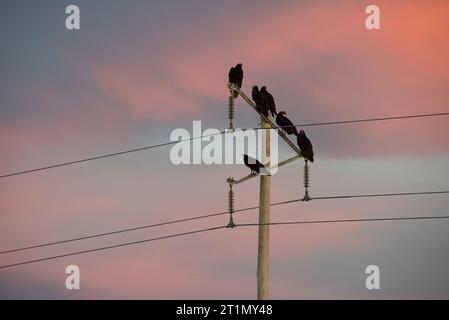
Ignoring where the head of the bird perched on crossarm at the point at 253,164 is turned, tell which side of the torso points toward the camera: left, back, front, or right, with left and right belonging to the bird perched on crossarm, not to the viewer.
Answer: left
